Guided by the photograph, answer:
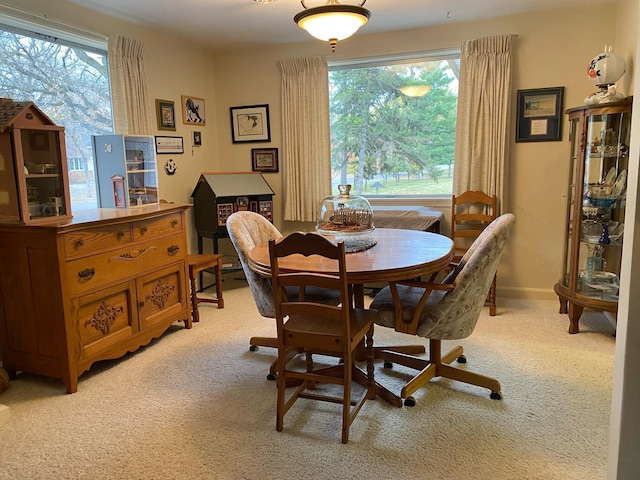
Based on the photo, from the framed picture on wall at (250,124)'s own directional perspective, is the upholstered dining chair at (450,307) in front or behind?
in front

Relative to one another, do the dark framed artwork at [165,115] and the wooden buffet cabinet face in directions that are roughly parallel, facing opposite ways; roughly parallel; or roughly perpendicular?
roughly parallel

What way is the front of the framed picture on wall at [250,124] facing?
toward the camera

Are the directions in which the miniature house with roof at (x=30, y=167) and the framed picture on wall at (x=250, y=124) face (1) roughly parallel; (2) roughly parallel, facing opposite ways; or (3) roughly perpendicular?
roughly perpendicular

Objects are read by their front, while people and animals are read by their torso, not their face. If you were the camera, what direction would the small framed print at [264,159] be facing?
facing the viewer

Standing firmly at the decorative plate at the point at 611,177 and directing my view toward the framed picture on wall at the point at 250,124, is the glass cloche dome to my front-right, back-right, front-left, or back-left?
front-left

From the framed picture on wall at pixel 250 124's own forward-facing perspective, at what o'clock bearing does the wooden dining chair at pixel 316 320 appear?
The wooden dining chair is roughly at 12 o'clock from the framed picture on wall.

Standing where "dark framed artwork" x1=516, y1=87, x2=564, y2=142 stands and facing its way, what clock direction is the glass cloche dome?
The glass cloche dome is roughly at 1 o'clock from the dark framed artwork.

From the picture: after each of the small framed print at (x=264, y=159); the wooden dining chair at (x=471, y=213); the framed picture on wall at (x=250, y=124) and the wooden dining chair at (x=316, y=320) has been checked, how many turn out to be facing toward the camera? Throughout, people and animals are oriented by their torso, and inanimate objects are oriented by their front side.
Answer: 3

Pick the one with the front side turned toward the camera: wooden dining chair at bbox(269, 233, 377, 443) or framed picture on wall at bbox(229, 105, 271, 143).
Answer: the framed picture on wall

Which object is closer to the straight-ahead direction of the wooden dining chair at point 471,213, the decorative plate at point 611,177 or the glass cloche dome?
the glass cloche dome

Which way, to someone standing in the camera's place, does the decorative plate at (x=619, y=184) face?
facing the viewer and to the left of the viewer

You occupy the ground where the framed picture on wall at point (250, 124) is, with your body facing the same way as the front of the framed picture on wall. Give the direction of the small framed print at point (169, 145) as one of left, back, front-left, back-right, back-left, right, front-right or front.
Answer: front-right

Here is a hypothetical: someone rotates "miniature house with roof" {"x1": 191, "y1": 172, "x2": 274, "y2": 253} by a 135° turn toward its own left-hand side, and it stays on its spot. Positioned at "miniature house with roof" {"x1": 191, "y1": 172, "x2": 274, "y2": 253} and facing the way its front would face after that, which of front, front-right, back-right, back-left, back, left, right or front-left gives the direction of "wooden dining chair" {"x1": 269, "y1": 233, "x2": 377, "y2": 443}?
back

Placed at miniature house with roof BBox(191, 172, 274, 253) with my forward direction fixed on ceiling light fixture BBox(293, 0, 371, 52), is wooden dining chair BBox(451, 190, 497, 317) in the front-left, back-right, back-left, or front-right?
front-left

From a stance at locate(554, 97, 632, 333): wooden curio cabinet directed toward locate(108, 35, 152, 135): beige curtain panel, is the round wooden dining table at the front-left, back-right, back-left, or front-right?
front-left

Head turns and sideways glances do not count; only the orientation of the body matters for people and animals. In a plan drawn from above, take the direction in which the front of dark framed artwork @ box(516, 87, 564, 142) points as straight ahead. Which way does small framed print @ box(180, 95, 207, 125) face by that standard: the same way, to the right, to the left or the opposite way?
to the left

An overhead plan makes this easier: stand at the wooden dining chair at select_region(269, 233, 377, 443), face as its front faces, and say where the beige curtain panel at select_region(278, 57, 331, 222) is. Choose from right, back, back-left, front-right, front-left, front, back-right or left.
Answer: front-left

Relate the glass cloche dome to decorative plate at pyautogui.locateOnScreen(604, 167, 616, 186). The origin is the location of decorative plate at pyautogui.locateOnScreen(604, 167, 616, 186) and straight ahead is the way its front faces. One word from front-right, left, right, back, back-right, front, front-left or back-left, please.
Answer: front

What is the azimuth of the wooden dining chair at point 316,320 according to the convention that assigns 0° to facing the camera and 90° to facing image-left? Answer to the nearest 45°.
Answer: approximately 225°
